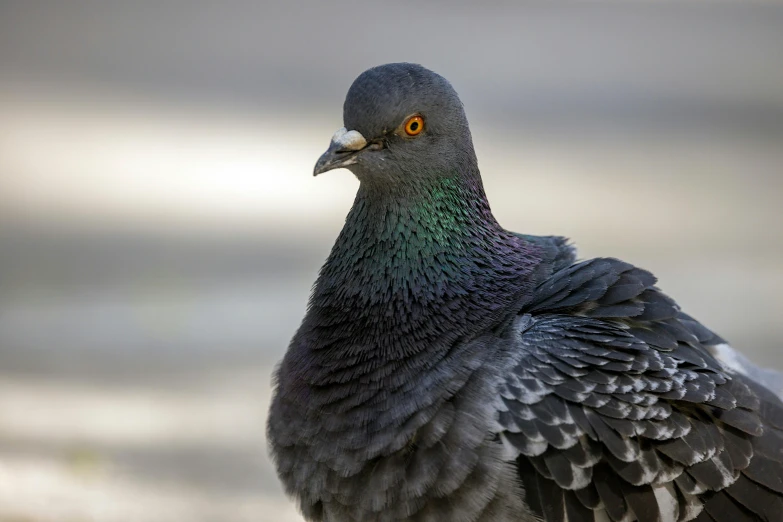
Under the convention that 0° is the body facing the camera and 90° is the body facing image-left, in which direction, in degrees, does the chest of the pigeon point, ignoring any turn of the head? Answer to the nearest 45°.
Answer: approximately 45°
